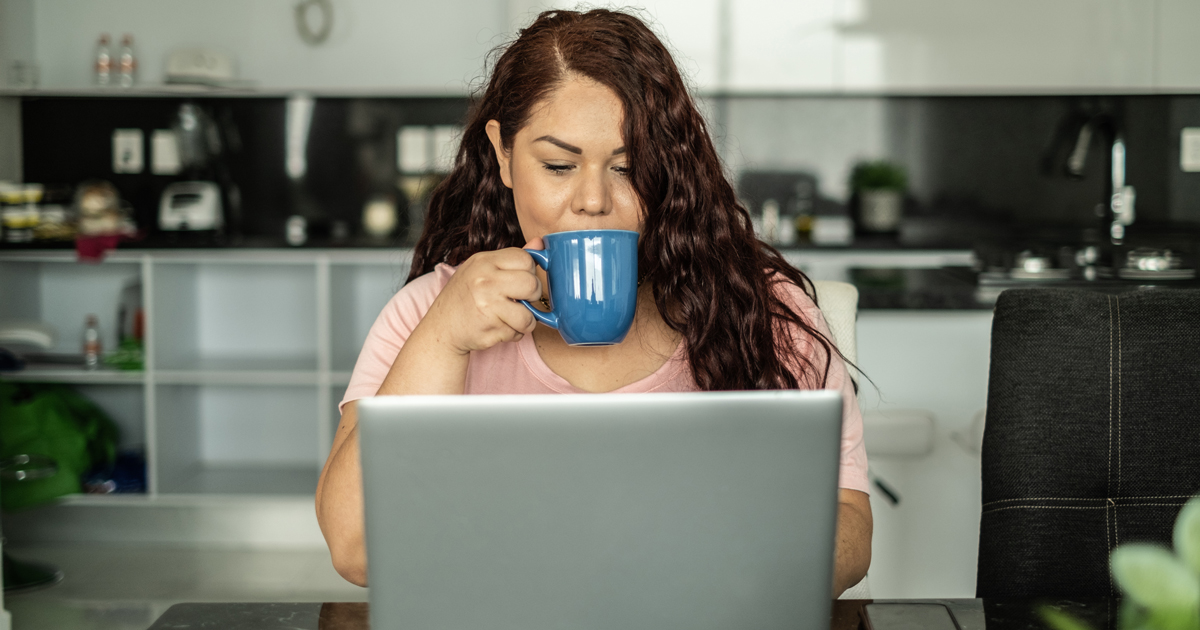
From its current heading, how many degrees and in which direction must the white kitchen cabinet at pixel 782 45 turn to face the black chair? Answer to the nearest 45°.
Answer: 0° — it already faces it

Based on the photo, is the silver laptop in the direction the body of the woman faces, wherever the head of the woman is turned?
yes

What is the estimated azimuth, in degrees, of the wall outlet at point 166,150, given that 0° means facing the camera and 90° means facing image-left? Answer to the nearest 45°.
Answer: approximately 0°

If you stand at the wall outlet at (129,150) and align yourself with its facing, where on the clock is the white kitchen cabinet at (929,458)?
The white kitchen cabinet is roughly at 11 o'clock from the wall outlet.

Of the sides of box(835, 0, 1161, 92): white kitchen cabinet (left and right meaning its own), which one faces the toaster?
right

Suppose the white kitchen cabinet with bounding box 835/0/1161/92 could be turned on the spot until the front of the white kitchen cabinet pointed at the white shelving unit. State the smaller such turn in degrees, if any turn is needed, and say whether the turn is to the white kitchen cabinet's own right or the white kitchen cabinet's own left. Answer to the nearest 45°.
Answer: approximately 90° to the white kitchen cabinet's own right
